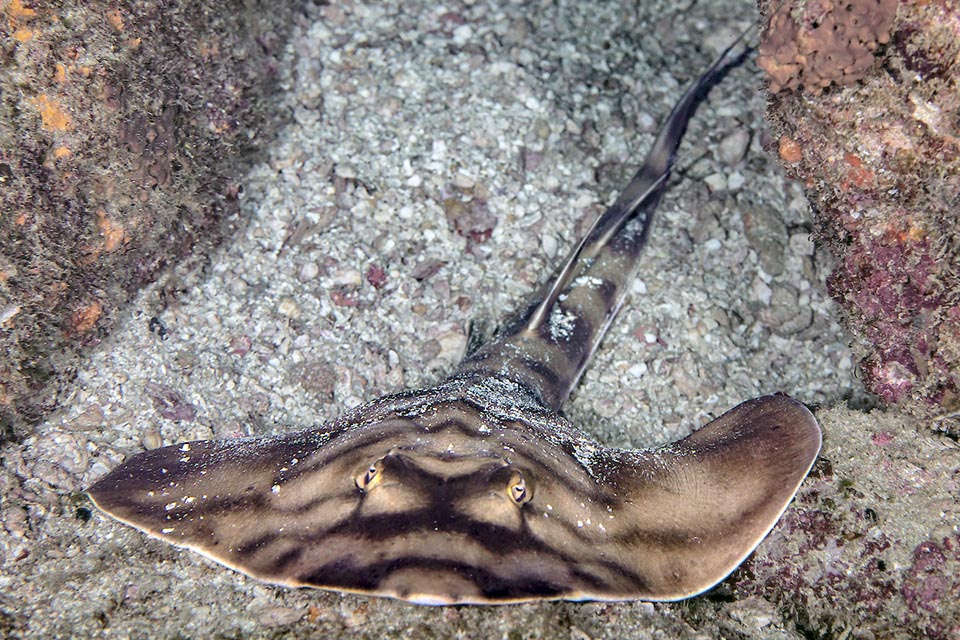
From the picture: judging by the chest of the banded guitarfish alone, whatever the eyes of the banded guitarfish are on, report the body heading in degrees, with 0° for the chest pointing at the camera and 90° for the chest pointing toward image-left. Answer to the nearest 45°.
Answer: approximately 0°
